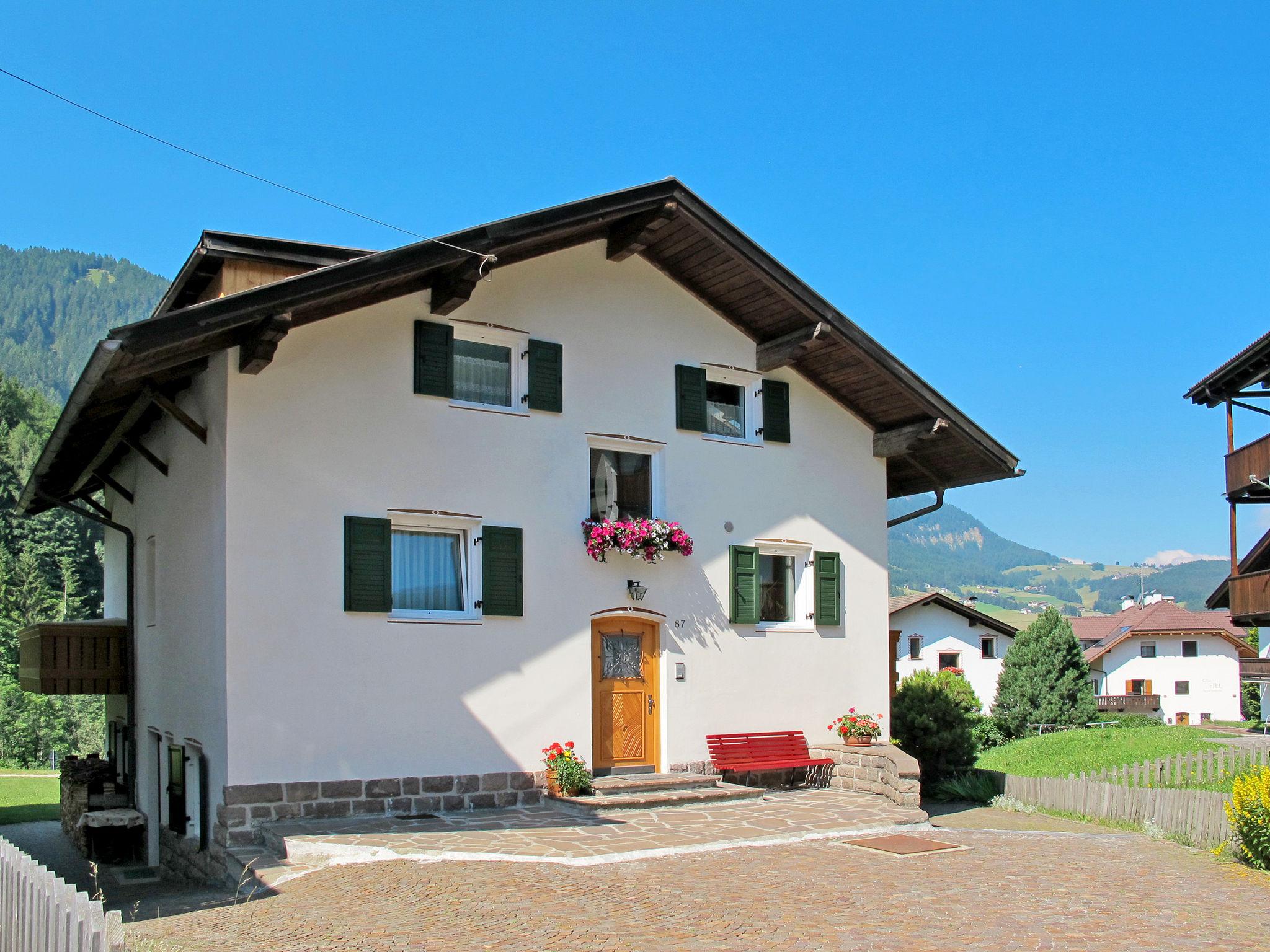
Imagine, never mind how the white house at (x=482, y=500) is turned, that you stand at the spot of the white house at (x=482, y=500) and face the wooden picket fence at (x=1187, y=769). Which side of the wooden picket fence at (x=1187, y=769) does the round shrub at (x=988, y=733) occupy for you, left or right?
left

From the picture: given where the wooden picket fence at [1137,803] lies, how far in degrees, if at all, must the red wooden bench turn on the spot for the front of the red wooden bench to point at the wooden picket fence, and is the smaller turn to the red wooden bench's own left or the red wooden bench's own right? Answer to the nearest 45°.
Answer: approximately 45° to the red wooden bench's own left

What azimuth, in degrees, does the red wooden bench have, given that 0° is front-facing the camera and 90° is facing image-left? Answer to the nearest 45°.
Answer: approximately 315°

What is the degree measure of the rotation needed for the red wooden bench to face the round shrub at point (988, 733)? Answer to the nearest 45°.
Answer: approximately 135° to its left

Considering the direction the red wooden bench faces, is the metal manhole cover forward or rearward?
forward

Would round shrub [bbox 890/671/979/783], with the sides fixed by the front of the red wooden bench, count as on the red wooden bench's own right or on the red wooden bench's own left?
on the red wooden bench's own left

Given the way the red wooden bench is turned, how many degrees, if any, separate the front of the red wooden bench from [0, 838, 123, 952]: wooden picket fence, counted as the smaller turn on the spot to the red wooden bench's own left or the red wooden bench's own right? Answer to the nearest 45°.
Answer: approximately 45° to the red wooden bench's own right

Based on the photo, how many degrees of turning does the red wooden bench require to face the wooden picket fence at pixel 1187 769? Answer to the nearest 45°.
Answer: approximately 90° to its left

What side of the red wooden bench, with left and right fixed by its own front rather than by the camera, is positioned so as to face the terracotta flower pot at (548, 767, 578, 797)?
right
